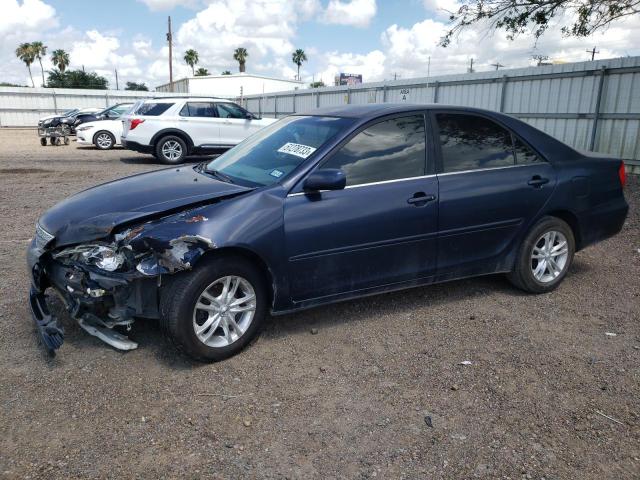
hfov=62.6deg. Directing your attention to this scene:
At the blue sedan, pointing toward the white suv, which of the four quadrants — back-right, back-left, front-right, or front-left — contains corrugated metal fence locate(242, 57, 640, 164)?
front-right

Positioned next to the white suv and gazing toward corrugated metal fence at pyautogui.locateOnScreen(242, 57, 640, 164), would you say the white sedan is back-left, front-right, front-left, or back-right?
back-left

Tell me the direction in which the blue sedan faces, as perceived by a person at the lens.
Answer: facing the viewer and to the left of the viewer

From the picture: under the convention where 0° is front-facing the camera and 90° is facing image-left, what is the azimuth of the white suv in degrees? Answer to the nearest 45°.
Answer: approximately 225°

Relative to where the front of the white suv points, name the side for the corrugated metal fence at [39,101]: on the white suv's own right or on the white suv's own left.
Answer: on the white suv's own left

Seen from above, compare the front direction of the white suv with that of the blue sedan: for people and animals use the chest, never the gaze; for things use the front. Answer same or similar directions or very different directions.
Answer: very different directions

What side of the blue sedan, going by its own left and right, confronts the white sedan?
right
